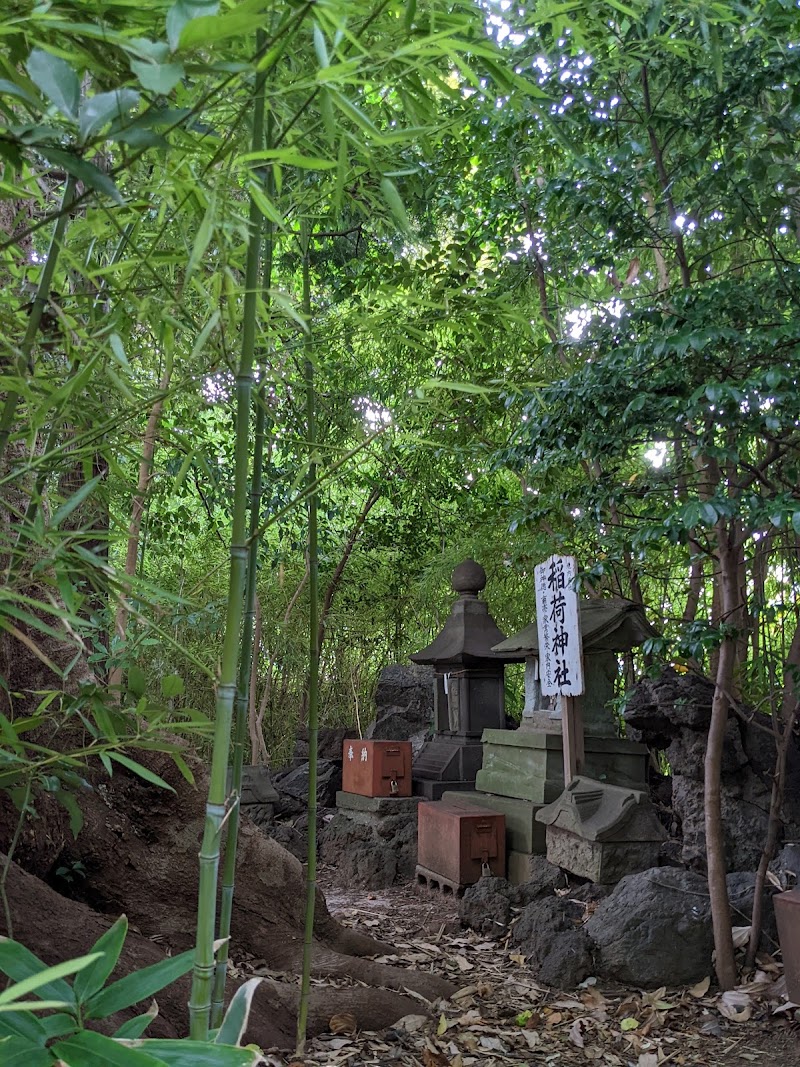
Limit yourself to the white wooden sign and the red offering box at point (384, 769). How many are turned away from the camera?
0

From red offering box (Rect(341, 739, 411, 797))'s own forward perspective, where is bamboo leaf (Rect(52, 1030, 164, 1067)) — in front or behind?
in front

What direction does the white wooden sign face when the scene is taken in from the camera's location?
facing the viewer and to the left of the viewer

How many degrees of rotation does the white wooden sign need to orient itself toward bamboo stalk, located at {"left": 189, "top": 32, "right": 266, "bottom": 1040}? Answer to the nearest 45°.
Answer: approximately 45° to its left

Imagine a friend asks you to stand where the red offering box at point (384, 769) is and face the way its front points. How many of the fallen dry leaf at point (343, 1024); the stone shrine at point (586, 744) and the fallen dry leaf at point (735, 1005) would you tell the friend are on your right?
0

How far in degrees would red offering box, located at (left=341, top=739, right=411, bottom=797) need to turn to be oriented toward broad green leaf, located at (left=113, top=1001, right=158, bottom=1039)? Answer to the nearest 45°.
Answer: approximately 45° to its left

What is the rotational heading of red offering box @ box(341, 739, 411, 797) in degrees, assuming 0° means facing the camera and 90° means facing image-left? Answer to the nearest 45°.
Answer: approximately 45°

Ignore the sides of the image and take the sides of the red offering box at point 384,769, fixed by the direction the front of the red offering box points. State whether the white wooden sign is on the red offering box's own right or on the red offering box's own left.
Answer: on the red offering box's own left

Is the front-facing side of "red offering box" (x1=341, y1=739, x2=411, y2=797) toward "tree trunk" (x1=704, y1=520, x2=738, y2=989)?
no

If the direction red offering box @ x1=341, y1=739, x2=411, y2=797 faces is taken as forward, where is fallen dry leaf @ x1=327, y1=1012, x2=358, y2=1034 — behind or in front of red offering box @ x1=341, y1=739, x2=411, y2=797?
in front

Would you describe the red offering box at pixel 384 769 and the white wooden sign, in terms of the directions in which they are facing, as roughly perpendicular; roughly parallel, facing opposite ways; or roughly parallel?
roughly parallel
